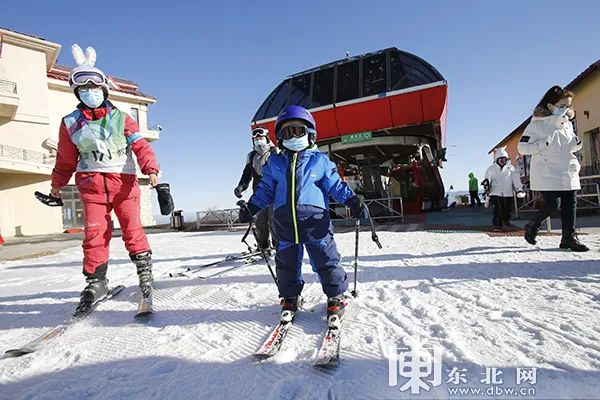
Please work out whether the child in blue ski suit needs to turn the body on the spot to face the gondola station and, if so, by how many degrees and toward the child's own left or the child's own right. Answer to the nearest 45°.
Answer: approximately 180°

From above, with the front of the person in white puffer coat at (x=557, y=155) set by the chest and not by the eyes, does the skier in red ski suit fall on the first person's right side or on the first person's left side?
on the first person's right side

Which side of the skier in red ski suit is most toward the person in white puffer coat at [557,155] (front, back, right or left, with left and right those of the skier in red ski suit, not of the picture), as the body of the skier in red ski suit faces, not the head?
left

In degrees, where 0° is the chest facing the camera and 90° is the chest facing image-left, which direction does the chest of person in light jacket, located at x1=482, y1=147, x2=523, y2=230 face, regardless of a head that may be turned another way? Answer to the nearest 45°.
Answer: approximately 0°

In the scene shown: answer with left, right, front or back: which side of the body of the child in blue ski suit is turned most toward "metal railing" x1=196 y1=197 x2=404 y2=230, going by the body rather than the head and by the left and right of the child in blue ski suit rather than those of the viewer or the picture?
back

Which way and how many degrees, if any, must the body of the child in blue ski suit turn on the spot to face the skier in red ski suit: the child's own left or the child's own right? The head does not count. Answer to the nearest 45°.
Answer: approximately 90° to the child's own right

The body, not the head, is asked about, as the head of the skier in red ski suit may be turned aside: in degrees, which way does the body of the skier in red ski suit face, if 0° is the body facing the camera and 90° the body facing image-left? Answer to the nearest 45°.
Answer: approximately 0°

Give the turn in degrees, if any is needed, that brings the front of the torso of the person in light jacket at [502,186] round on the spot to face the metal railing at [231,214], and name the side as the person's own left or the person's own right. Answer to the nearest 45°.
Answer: approximately 90° to the person's own right

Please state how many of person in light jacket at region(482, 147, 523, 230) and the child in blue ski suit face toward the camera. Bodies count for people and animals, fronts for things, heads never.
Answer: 2
